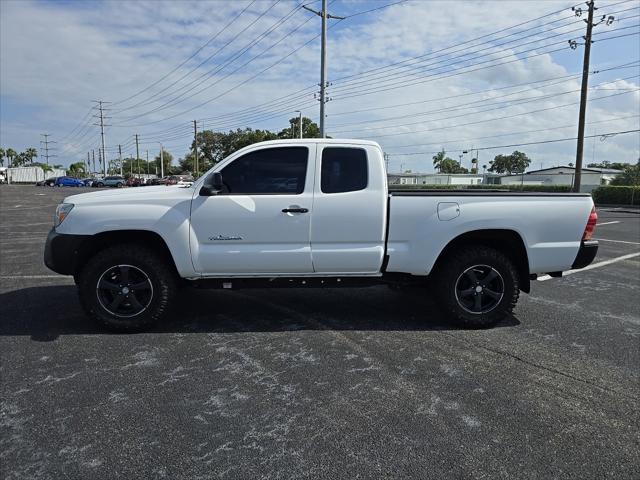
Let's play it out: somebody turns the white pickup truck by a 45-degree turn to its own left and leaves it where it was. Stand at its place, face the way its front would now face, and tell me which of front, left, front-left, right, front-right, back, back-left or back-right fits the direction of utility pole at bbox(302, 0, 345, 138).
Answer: back-right

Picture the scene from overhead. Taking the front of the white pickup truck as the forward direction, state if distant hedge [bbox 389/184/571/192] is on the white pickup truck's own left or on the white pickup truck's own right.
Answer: on the white pickup truck's own right

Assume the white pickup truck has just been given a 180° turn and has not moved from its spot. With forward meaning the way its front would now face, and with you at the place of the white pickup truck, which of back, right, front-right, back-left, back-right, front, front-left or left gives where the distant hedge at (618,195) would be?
front-left

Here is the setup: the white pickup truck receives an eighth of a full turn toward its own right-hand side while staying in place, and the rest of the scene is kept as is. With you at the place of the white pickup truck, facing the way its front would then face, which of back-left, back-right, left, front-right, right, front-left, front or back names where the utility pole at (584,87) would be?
right

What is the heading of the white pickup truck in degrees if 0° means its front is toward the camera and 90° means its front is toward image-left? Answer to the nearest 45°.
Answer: approximately 90°
